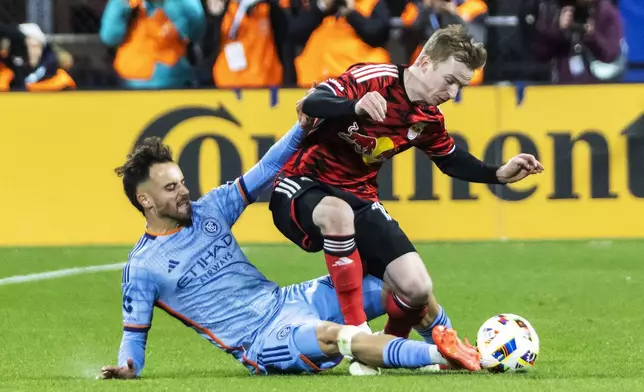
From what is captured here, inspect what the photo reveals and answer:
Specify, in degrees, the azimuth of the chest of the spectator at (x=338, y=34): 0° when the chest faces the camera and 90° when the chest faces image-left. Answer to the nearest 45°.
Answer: approximately 0°

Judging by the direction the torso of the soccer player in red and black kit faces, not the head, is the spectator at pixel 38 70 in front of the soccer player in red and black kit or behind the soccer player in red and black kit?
behind

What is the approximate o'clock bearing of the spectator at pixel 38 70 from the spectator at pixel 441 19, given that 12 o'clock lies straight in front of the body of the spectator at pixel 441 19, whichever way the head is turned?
the spectator at pixel 38 70 is roughly at 3 o'clock from the spectator at pixel 441 19.

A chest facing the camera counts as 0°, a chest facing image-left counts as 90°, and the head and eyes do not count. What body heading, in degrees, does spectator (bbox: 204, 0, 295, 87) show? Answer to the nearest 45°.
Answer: approximately 0°

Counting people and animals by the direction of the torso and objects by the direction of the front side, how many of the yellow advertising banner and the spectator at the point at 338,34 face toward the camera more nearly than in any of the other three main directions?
2
